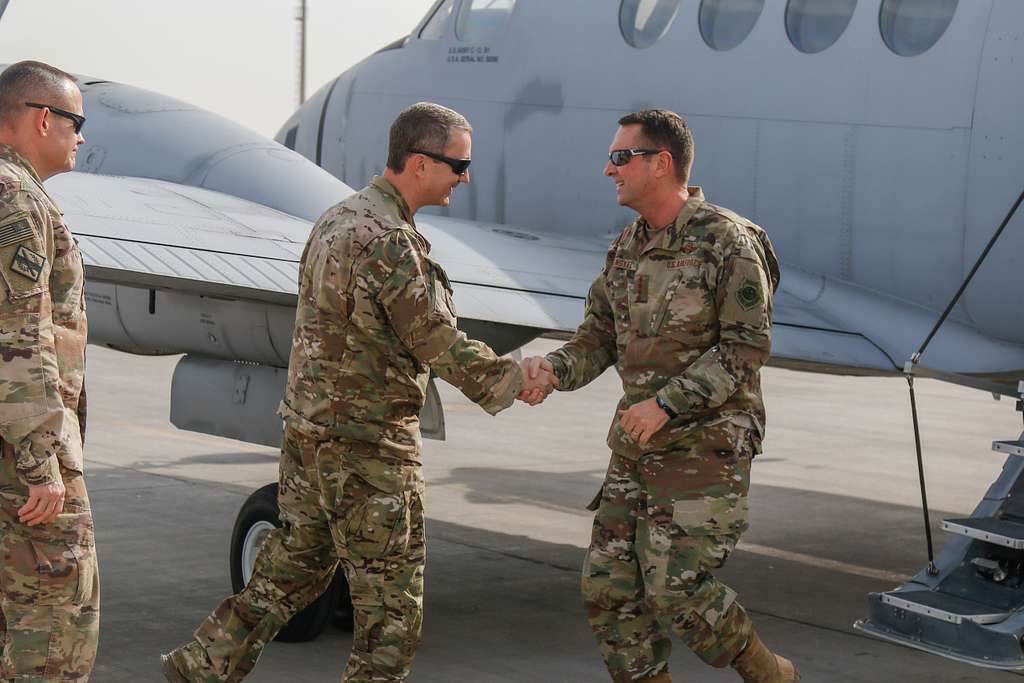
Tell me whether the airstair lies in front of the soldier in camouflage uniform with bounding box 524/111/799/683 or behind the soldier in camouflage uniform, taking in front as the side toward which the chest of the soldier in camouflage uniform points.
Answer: behind

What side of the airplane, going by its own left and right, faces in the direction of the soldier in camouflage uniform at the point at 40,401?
left

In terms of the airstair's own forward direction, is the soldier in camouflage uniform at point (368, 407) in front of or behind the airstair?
in front

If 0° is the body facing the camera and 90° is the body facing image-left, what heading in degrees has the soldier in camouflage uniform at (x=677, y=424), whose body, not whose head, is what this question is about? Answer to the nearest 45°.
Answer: approximately 45°

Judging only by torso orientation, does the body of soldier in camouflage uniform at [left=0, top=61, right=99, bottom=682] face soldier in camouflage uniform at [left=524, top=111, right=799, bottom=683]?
yes

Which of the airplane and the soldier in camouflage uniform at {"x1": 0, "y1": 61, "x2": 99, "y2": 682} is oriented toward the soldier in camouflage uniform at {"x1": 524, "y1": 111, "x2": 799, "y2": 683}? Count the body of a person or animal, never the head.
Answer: the soldier in camouflage uniform at {"x1": 0, "y1": 61, "x2": 99, "y2": 682}

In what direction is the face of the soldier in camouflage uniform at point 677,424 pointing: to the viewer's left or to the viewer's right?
to the viewer's left

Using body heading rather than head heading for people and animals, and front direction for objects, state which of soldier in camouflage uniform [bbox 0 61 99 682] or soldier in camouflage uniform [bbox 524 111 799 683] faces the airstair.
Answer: soldier in camouflage uniform [bbox 0 61 99 682]

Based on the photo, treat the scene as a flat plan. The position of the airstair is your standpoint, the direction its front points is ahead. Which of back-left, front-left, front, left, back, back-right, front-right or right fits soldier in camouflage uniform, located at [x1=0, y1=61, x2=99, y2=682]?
front

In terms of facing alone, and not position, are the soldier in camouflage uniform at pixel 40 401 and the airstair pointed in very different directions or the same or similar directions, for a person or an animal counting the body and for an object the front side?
very different directions

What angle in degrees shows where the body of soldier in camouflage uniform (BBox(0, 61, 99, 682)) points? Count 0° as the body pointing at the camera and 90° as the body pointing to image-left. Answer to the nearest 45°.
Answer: approximately 270°

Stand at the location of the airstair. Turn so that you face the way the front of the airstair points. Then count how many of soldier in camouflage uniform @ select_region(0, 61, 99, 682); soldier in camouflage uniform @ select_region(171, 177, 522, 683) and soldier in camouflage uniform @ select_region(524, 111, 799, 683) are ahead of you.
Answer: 3

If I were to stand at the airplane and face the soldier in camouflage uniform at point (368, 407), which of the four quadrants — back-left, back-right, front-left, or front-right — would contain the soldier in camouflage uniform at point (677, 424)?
front-left

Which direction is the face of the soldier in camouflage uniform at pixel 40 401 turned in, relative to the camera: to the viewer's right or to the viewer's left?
to the viewer's right

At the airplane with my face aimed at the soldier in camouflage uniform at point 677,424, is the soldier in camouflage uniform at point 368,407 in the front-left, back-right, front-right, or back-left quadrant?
front-right
